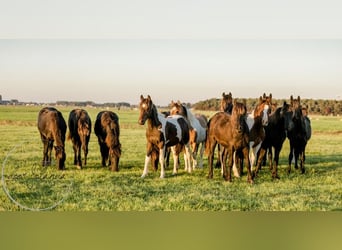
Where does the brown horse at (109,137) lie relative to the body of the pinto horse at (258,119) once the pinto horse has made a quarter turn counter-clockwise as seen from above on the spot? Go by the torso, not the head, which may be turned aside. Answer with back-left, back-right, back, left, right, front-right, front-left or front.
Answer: back-left

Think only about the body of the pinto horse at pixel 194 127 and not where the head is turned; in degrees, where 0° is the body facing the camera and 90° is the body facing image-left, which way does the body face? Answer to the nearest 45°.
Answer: approximately 45°

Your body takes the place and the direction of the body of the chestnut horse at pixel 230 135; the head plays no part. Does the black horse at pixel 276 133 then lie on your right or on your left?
on your left

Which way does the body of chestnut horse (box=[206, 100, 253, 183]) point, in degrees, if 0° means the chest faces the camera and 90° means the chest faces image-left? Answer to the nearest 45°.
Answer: approximately 315°

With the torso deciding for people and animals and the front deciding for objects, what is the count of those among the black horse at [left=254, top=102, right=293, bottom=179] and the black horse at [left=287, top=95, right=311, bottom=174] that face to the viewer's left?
0

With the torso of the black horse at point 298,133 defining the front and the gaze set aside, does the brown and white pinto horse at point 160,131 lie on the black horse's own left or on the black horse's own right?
on the black horse's own right

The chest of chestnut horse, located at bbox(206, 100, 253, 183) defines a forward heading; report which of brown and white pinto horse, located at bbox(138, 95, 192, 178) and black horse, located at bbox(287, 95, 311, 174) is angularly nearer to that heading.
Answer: the black horse

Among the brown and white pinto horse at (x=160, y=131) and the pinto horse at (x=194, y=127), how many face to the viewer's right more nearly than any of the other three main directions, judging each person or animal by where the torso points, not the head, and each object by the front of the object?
0

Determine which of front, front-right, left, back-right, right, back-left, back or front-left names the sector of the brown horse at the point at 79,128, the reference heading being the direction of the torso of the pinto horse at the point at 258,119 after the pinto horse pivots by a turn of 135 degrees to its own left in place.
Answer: left

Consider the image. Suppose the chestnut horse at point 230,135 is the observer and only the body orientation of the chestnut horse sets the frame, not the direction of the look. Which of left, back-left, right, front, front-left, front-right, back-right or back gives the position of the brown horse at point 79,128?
back-right

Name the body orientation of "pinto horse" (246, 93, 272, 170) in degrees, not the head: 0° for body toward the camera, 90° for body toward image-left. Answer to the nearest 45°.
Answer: approximately 315°

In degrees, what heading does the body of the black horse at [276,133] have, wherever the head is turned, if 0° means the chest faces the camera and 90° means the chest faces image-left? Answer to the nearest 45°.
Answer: approximately 315°
